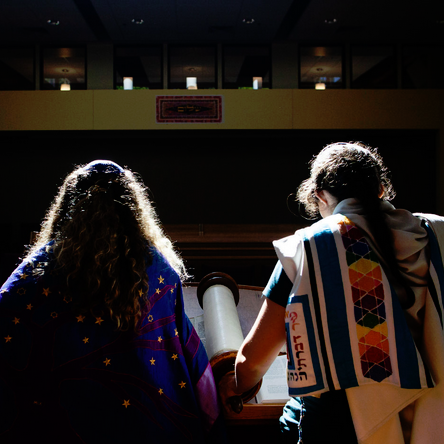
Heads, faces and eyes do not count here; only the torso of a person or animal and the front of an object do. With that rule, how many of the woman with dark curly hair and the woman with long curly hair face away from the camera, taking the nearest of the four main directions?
2

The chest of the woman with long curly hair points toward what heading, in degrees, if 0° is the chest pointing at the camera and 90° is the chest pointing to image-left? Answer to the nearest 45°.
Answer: approximately 180°

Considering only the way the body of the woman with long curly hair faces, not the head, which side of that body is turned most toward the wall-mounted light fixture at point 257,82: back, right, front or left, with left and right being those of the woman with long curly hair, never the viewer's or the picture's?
front

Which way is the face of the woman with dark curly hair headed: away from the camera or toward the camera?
away from the camera

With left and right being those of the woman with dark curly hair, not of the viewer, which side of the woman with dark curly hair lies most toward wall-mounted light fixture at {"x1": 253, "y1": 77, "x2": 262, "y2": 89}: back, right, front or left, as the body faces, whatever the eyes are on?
front

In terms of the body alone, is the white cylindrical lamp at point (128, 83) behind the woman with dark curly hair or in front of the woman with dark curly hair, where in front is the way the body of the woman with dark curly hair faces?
in front

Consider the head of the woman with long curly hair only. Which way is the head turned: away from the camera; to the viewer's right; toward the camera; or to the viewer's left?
away from the camera

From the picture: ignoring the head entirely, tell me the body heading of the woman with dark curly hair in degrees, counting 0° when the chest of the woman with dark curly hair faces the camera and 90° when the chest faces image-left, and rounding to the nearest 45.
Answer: approximately 180°

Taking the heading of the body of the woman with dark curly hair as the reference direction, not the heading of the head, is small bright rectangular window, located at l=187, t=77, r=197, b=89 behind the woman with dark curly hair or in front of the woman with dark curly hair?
in front
